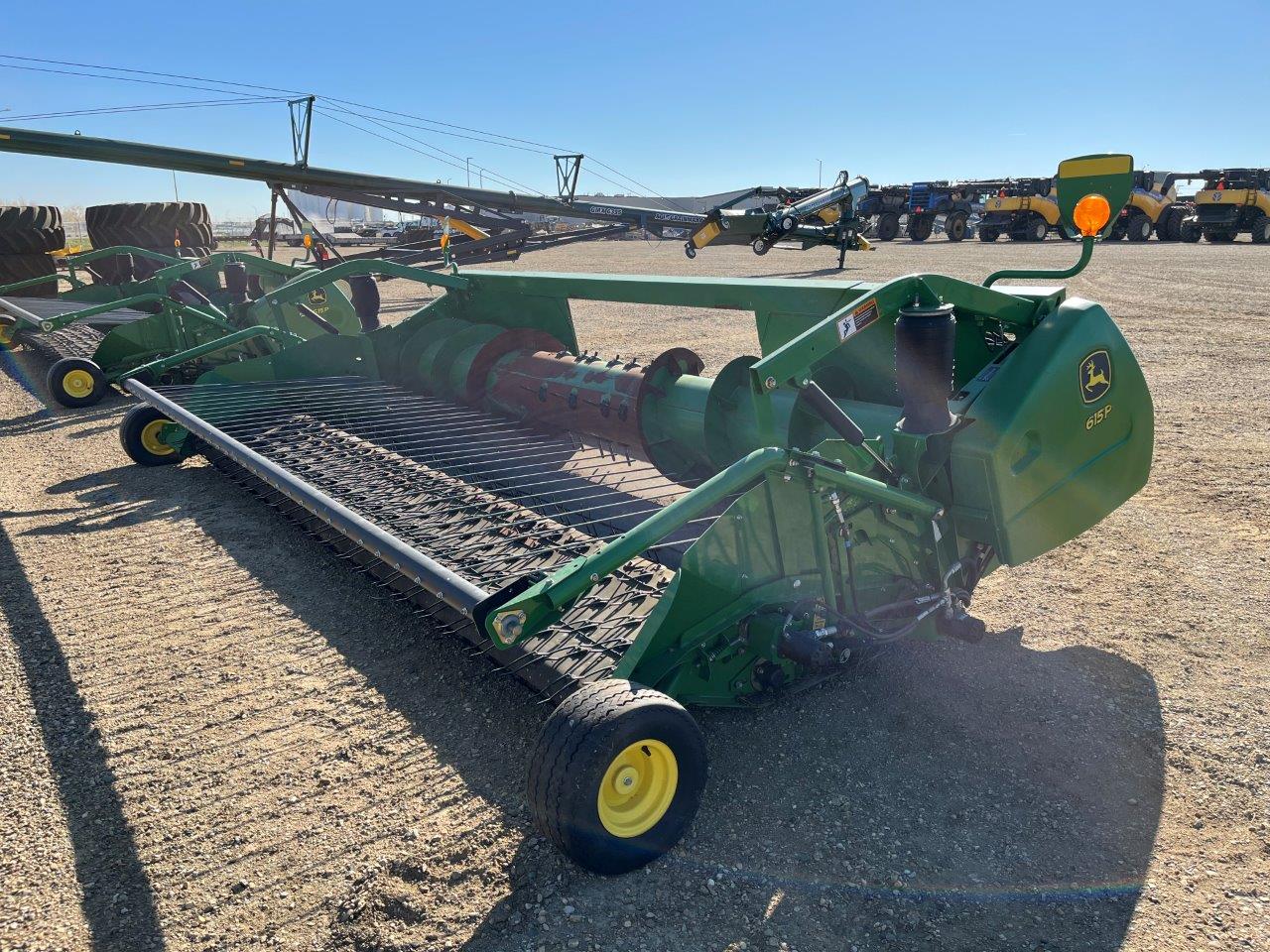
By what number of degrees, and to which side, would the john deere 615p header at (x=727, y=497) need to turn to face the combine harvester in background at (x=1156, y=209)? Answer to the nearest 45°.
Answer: approximately 180°

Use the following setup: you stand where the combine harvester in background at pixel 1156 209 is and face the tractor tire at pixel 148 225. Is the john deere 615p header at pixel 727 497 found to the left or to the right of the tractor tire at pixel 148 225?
left

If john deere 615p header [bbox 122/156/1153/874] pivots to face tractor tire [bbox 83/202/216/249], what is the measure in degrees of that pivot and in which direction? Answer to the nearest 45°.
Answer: approximately 90° to its right

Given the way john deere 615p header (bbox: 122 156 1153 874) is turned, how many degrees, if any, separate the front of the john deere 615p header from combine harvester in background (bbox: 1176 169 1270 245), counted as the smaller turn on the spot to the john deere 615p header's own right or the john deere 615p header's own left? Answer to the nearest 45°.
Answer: approximately 180°

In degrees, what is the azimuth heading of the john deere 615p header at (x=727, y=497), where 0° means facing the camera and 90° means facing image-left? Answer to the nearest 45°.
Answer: approximately 45°
